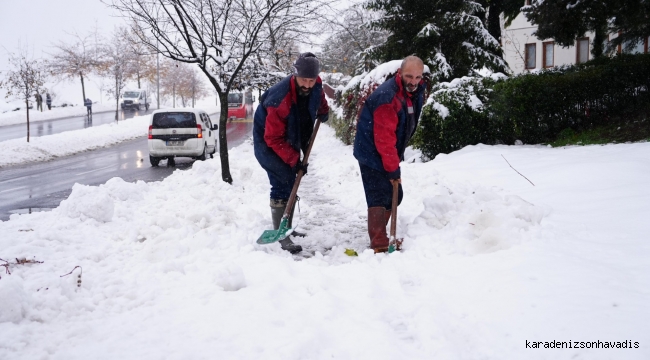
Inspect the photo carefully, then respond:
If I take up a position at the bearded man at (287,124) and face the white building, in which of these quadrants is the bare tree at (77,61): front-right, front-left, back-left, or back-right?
front-left

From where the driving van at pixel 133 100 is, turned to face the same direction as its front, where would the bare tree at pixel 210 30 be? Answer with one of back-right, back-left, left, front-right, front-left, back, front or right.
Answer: front-left

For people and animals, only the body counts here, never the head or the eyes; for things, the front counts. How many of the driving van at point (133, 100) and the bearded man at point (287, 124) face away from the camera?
0

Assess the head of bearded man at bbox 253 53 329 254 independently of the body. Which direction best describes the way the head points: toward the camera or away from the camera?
toward the camera

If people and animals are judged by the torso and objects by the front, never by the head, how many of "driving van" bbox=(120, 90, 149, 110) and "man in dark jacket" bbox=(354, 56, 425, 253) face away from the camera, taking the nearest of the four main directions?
0

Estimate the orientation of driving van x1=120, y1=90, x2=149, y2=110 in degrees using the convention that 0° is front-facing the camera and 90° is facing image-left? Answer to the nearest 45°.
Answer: approximately 45°

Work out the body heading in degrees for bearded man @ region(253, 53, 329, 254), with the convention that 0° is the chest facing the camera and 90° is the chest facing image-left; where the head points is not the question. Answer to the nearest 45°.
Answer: approximately 315°
